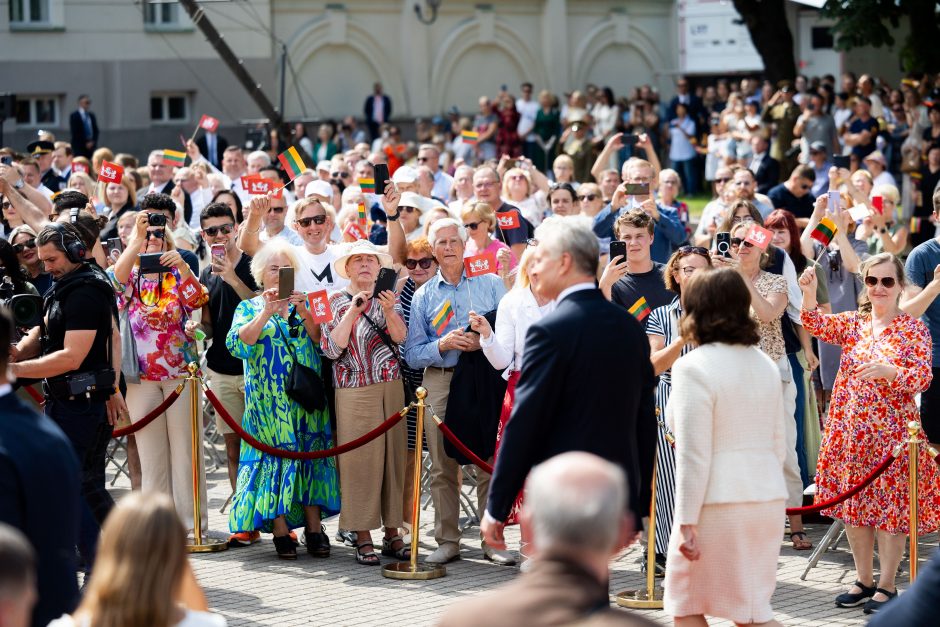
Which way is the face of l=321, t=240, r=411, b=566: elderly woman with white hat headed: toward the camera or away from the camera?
toward the camera

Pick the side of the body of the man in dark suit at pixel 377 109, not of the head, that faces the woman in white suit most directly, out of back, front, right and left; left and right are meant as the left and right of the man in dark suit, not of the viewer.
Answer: front

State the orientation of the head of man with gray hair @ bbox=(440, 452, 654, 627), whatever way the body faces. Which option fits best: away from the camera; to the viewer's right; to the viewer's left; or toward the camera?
away from the camera

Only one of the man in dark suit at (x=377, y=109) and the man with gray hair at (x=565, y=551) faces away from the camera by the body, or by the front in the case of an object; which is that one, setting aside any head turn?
the man with gray hair

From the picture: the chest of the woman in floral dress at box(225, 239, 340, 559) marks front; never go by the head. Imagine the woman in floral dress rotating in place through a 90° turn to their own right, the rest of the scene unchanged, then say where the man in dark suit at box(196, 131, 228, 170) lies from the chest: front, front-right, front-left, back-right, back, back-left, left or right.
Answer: back-right

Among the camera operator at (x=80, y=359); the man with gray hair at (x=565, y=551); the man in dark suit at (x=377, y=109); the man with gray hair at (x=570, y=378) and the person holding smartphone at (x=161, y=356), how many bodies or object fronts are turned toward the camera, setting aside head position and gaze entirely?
2

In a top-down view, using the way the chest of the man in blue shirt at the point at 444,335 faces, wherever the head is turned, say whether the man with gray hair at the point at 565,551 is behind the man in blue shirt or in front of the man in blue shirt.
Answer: in front

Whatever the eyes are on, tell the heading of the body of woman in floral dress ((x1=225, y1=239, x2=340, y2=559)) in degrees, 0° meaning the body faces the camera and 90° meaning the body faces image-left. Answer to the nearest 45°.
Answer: approximately 315°

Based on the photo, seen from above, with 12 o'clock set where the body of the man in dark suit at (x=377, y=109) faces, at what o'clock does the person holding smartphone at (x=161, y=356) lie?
The person holding smartphone is roughly at 12 o'clock from the man in dark suit.

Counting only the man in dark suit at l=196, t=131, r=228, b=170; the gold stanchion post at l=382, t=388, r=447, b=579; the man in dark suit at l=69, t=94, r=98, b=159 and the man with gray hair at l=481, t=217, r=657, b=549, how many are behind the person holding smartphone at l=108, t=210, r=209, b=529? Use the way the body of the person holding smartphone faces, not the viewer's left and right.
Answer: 2

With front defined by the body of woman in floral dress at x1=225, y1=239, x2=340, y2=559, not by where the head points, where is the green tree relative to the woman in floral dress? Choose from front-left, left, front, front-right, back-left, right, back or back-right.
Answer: left

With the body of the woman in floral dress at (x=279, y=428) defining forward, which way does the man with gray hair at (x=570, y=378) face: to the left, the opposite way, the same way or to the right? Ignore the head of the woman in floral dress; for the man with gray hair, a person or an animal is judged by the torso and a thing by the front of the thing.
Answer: the opposite way

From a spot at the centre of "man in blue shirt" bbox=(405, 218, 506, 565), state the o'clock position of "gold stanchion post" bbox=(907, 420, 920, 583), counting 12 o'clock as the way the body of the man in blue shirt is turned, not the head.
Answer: The gold stanchion post is roughly at 10 o'clock from the man in blue shirt.

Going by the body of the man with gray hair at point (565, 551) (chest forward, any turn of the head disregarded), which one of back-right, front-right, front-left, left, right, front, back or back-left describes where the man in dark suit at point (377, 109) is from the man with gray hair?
front

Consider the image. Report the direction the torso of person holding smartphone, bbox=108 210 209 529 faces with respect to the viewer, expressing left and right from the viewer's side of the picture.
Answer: facing the viewer

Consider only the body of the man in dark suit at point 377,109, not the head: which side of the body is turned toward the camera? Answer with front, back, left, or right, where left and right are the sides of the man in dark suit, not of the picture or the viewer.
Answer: front

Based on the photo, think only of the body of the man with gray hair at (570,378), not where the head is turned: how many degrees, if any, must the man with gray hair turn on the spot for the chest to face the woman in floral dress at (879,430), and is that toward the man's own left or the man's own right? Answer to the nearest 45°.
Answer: approximately 90° to the man's own right

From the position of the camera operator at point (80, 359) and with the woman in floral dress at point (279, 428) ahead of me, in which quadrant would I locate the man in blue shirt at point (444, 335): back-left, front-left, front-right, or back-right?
front-right
